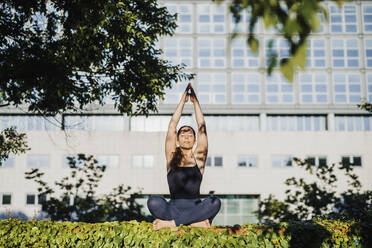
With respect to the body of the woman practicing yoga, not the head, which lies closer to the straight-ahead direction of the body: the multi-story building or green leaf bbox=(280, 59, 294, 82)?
the green leaf

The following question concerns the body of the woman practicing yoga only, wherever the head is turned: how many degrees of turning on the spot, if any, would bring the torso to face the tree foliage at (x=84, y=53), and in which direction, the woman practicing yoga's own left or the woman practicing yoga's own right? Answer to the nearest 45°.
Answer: approximately 135° to the woman practicing yoga's own right

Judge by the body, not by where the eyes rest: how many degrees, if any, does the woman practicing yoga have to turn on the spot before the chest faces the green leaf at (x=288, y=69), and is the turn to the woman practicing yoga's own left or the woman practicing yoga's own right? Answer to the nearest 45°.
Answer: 0° — they already face it

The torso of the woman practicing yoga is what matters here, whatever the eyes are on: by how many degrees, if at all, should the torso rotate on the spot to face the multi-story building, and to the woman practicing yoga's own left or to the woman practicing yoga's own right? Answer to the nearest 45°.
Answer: approximately 180°

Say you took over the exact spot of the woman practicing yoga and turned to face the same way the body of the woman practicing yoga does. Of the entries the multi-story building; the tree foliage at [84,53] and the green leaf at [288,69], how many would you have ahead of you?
1

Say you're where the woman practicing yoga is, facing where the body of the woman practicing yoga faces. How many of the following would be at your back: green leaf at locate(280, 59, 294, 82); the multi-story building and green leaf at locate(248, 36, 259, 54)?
1

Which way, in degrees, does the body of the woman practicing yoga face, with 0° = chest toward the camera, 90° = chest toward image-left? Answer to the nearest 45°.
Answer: approximately 0°

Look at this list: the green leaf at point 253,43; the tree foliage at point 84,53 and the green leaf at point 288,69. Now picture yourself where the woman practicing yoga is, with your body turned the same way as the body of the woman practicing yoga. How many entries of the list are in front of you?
2

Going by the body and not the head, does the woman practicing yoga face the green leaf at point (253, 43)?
yes

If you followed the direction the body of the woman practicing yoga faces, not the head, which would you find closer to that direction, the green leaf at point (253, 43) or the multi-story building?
the green leaf
